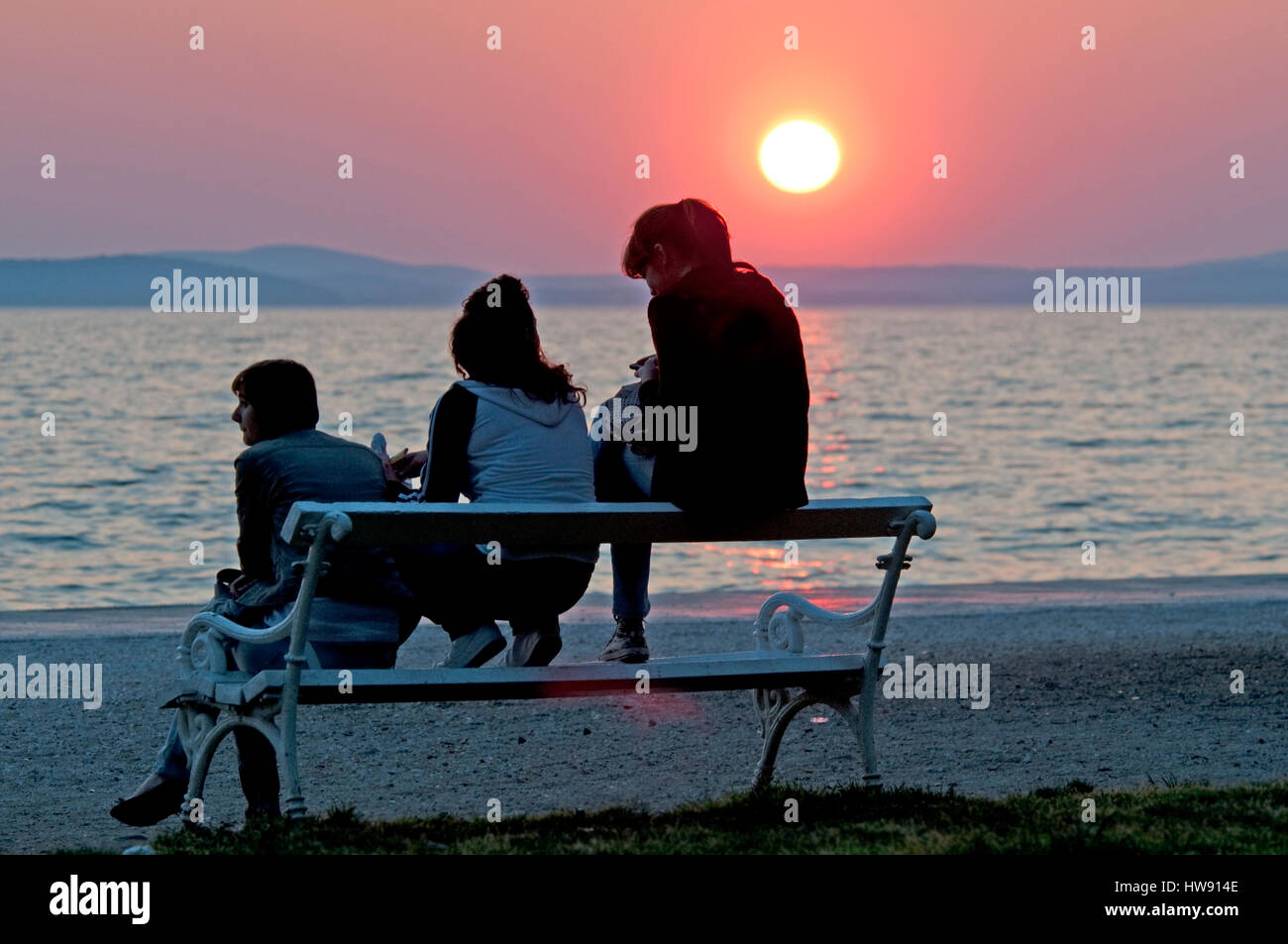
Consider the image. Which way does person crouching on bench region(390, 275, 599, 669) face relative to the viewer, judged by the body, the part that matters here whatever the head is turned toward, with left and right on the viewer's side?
facing away from the viewer and to the left of the viewer

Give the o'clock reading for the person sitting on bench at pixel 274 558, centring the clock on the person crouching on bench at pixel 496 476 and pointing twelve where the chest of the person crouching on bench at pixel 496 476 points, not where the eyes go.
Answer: the person sitting on bench at pixel 274 558 is roughly at 10 o'clock from the person crouching on bench at pixel 496 476.

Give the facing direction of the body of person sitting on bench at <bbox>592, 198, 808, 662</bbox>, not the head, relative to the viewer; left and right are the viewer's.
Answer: facing away from the viewer and to the left of the viewer

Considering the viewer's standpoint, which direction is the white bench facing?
facing away from the viewer and to the left of the viewer

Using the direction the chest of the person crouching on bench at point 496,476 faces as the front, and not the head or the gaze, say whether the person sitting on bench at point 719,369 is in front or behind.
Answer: behind

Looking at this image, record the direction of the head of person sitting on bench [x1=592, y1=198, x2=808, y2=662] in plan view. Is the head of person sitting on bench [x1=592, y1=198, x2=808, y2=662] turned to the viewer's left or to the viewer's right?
to the viewer's left
